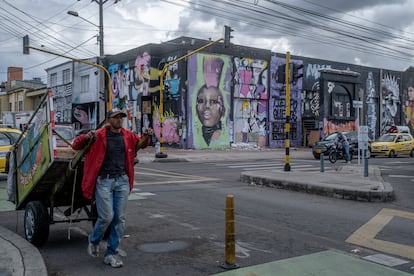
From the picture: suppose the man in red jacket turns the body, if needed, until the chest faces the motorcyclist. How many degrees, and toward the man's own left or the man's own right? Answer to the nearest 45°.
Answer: approximately 90° to the man's own left

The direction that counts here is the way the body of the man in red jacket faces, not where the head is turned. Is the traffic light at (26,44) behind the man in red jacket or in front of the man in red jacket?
behind

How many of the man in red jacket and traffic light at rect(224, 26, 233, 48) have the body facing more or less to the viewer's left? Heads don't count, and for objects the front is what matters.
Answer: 0

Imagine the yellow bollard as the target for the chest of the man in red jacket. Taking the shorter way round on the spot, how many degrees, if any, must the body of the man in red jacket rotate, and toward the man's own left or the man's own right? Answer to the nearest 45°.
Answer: approximately 45° to the man's own left

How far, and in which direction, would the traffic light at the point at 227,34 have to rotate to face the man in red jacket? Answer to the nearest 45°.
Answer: approximately 90° to its right

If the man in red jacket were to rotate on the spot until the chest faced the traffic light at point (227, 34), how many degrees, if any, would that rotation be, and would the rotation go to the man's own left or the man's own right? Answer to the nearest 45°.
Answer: approximately 135° to the man's own left

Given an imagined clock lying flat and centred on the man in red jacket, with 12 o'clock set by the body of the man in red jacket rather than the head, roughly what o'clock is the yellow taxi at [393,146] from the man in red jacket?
The yellow taxi is roughly at 9 o'clock from the man in red jacket.

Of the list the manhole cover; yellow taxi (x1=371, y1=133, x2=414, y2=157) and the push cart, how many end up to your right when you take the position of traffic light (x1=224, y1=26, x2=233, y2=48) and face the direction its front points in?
2
